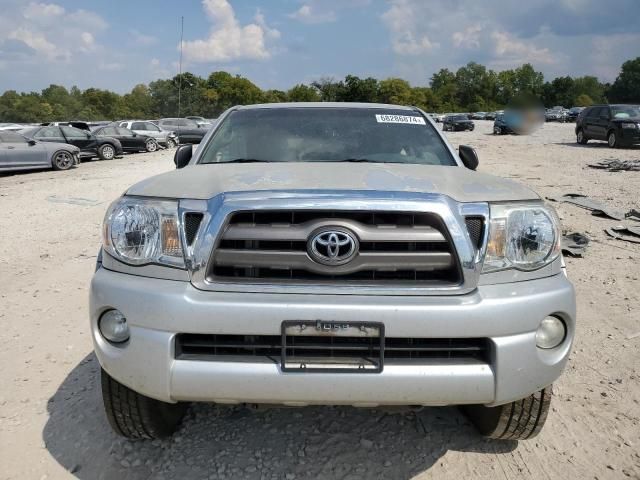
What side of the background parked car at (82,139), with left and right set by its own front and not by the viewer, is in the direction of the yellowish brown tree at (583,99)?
front

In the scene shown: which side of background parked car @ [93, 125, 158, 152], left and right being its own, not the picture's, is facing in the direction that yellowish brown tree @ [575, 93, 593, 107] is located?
front

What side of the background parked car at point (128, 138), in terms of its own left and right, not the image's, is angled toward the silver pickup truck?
right

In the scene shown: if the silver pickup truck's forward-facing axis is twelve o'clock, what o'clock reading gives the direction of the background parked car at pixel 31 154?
The background parked car is roughly at 5 o'clock from the silver pickup truck.

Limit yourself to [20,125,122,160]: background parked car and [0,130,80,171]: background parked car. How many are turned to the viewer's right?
2

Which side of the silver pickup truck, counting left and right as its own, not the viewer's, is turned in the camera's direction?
front

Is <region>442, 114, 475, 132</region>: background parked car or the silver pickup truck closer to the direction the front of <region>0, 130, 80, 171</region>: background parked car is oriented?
the background parked car

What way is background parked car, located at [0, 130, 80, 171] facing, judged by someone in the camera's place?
facing to the right of the viewer

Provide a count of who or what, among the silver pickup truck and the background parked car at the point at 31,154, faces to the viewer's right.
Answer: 1

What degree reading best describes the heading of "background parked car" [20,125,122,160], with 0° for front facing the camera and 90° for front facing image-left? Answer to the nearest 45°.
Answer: approximately 270°

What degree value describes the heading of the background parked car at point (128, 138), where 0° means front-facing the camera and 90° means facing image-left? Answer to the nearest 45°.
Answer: approximately 270°

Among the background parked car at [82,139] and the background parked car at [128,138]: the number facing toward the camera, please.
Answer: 0

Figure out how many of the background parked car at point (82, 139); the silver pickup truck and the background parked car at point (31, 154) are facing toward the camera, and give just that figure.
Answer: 1
